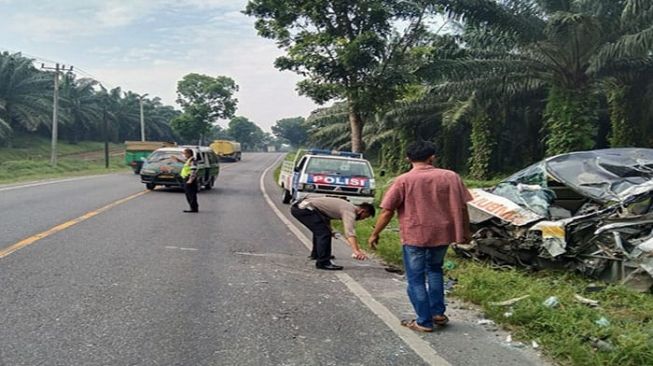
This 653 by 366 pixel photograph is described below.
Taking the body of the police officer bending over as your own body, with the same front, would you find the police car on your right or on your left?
on your left

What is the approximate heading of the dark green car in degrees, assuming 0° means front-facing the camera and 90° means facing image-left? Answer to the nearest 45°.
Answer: approximately 45°

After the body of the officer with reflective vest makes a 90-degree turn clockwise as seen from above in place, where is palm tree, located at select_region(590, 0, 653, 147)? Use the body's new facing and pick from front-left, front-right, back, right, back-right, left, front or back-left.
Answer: right

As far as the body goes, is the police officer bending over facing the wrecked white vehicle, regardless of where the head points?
yes

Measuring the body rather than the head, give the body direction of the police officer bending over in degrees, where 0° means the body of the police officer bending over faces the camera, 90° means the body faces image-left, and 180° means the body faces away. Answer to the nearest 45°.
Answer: approximately 270°

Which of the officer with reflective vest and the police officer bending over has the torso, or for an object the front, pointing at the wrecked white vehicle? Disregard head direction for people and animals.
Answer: the police officer bending over
